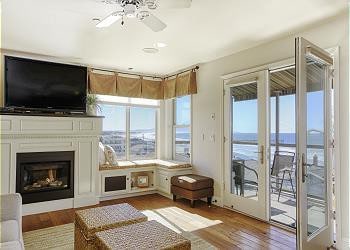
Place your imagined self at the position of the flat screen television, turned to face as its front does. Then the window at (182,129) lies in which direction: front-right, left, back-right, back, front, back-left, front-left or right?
front-left

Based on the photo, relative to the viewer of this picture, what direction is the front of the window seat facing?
facing the viewer

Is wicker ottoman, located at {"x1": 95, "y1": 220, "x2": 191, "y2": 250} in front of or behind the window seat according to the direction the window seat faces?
in front

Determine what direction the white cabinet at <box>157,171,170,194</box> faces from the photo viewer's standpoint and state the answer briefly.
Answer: facing the viewer and to the left of the viewer

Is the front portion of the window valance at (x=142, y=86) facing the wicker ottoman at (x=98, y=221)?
yes

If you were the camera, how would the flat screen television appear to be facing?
facing the viewer and to the right of the viewer

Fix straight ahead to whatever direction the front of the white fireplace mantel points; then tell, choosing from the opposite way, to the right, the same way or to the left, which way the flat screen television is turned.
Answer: the same way

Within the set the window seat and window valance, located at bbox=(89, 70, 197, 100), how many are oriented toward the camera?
2

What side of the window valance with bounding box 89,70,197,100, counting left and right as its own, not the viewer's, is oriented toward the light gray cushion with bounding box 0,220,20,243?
front

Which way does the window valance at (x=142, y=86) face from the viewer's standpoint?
toward the camera
